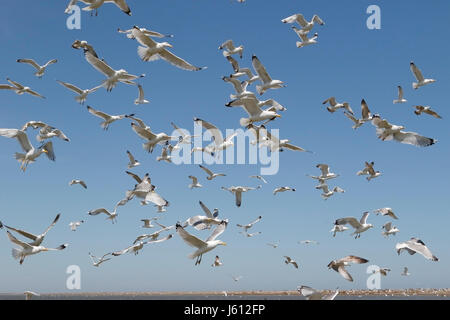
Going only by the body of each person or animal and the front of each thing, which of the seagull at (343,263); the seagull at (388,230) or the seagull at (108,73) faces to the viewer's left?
the seagull at (343,263)

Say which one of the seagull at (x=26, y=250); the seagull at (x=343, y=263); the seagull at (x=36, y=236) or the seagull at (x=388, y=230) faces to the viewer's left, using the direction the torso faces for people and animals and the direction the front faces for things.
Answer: the seagull at (x=343, y=263)

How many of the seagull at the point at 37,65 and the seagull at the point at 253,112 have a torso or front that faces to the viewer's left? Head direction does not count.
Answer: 0

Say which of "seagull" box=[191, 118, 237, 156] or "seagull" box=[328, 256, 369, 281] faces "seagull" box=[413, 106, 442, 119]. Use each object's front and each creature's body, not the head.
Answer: "seagull" box=[191, 118, 237, 156]

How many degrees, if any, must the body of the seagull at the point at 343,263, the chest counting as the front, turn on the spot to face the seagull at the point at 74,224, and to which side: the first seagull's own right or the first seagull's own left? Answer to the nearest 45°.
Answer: approximately 45° to the first seagull's own right

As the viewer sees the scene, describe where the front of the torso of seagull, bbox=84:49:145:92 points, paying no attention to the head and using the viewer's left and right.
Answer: facing away from the viewer and to the right of the viewer

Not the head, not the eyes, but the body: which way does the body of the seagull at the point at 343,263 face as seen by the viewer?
to the viewer's left
